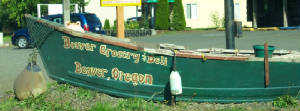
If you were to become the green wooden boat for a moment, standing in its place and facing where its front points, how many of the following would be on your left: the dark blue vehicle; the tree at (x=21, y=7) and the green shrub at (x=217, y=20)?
0

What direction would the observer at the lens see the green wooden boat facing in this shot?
facing to the left of the viewer

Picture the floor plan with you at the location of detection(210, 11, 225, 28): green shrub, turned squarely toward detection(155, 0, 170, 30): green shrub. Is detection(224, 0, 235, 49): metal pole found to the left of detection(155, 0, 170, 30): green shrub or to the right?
left

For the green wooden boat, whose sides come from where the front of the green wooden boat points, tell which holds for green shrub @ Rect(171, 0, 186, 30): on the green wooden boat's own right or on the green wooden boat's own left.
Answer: on the green wooden boat's own right

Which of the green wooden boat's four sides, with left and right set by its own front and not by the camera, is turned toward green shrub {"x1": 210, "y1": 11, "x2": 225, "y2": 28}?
right

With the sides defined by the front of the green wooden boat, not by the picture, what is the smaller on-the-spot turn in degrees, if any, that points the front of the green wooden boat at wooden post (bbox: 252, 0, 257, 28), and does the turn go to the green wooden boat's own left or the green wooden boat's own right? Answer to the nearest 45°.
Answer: approximately 90° to the green wooden boat's own right

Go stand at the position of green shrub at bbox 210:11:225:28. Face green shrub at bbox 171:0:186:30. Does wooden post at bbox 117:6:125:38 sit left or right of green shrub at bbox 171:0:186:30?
left

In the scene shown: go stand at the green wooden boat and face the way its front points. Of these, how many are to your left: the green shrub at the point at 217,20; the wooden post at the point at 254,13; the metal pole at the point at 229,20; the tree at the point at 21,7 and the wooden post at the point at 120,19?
0

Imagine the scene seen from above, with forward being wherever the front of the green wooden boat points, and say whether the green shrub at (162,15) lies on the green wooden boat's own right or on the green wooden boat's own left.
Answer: on the green wooden boat's own right

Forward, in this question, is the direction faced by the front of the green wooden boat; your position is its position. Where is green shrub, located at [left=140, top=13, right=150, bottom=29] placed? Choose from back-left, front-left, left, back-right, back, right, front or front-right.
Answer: right

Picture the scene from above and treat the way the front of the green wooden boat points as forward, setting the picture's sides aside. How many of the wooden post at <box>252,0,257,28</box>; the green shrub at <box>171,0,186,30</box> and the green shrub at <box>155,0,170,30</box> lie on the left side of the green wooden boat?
0

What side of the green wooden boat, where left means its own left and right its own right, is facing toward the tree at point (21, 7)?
right
